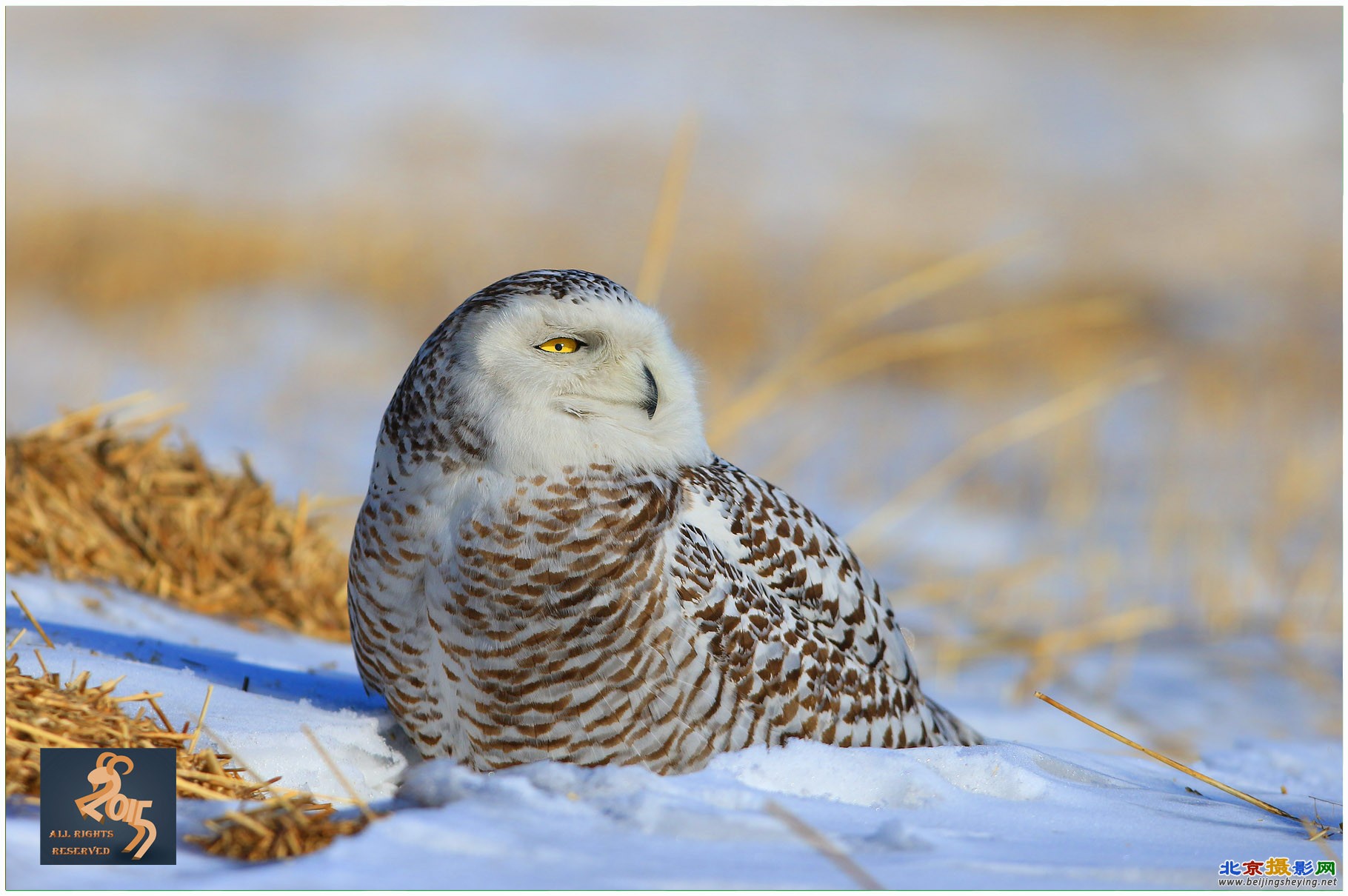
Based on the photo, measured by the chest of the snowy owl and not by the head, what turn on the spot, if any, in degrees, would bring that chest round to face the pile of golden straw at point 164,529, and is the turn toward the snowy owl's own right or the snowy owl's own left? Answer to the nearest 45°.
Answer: approximately 90° to the snowy owl's own right

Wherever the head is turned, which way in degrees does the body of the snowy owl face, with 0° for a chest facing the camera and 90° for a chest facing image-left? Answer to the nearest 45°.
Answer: approximately 45°

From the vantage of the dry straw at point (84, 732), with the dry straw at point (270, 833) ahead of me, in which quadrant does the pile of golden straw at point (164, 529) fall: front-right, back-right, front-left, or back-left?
back-left
